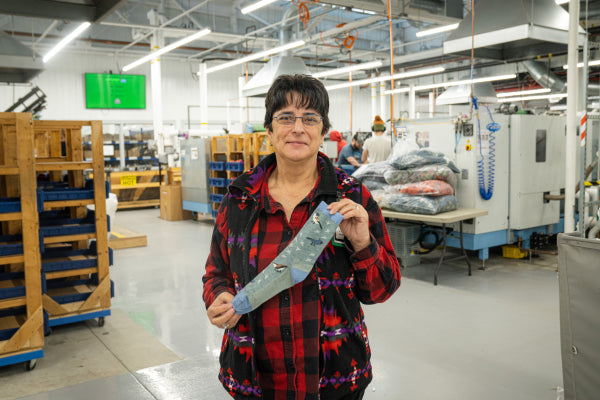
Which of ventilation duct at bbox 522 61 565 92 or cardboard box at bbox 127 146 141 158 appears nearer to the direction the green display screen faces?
the cardboard box

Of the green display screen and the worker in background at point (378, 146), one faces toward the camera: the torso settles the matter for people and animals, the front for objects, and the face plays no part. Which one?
the green display screen

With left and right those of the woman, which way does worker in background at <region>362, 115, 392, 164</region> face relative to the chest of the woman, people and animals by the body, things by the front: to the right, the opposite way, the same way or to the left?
the opposite way

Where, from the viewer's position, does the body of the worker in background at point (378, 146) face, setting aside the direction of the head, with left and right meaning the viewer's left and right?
facing away from the viewer

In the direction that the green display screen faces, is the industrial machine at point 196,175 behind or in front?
in front

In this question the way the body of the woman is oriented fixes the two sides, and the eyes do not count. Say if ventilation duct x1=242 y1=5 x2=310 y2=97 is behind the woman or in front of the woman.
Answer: behind

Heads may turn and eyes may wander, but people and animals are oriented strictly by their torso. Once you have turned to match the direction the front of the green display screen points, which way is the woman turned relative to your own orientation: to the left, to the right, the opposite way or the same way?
the same way

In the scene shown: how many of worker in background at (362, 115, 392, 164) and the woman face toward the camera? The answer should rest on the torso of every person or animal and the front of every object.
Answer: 1

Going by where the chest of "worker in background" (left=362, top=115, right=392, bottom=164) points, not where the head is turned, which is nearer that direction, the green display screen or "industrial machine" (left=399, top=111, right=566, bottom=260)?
the green display screen

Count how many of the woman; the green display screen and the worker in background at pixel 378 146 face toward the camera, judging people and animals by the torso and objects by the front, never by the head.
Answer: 2

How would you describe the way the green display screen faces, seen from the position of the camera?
facing the viewer

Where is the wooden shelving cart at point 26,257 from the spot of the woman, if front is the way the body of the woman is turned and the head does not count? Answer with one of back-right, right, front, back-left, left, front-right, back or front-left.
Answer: back-right

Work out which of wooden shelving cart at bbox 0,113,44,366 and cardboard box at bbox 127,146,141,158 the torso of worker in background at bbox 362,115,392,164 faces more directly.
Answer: the cardboard box

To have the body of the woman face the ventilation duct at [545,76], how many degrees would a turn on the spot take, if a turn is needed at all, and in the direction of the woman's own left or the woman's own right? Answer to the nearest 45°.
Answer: approximately 135° to the woman's own left

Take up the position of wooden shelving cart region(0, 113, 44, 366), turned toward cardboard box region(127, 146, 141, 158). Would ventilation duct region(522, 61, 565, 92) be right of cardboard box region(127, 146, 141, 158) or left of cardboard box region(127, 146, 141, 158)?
right

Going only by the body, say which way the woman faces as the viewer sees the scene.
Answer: toward the camera

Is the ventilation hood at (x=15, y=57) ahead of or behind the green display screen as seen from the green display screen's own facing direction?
ahead

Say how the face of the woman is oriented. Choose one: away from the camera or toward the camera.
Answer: toward the camera

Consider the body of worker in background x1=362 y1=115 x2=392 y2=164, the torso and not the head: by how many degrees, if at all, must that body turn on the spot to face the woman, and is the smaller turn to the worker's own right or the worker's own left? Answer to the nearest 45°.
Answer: approximately 180°

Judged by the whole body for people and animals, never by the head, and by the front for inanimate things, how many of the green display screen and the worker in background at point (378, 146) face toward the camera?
1

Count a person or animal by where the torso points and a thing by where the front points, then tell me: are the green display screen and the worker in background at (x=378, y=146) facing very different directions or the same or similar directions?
very different directions

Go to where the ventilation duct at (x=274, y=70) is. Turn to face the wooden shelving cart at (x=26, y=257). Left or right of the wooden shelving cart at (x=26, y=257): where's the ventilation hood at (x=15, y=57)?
right
